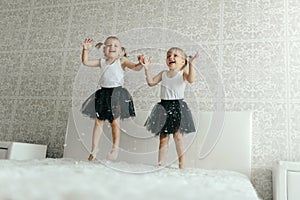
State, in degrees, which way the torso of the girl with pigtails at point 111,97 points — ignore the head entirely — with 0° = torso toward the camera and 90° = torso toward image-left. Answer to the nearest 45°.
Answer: approximately 0°

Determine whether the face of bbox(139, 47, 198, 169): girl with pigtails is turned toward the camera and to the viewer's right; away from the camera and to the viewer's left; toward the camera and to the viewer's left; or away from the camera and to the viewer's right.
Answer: toward the camera and to the viewer's left

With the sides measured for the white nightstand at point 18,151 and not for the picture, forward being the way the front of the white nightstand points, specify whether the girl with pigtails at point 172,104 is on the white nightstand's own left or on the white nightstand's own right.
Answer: on the white nightstand's own left

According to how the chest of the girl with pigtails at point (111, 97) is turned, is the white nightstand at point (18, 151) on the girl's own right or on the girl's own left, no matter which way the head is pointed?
on the girl's own right

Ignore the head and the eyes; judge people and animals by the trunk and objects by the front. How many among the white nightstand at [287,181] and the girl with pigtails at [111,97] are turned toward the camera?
2

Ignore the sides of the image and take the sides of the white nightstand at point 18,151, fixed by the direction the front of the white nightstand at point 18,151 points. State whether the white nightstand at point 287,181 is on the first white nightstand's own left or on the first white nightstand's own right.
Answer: on the first white nightstand's own left

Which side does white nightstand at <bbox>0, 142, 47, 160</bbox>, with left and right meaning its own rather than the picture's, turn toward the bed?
left
